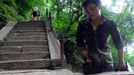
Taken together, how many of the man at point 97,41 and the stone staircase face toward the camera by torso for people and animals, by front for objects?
2

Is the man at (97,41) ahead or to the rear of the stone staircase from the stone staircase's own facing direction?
ahead

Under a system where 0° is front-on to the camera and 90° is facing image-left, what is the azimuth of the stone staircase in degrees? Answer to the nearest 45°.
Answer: approximately 0°

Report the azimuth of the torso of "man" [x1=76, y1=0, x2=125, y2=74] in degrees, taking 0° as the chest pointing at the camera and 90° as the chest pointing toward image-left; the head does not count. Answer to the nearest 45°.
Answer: approximately 0°
